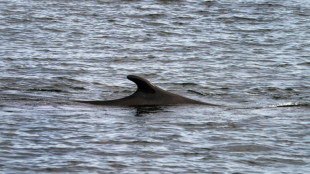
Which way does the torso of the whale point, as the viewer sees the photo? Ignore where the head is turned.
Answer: to the viewer's right
